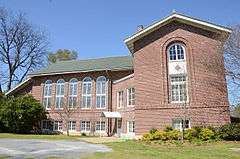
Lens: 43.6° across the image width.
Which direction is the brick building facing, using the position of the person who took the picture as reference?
facing the viewer

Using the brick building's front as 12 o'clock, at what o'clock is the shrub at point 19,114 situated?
The shrub is roughly at 4 o'clock from the brick building.
